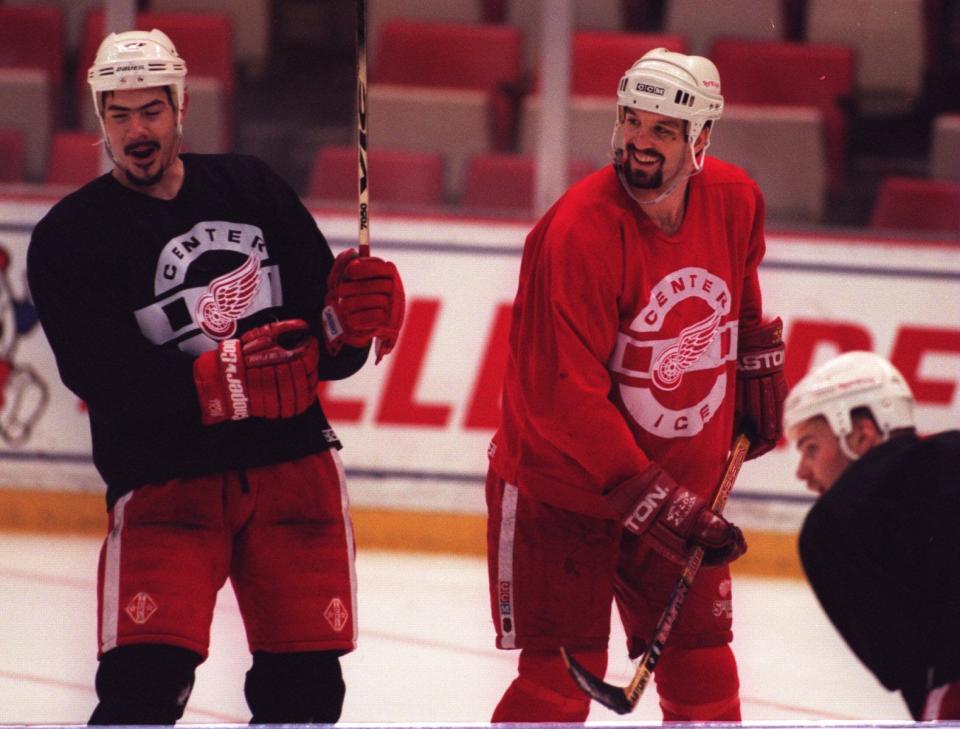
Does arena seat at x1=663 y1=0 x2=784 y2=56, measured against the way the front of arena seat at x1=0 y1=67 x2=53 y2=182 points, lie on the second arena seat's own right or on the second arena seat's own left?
on the second arena seat's own left

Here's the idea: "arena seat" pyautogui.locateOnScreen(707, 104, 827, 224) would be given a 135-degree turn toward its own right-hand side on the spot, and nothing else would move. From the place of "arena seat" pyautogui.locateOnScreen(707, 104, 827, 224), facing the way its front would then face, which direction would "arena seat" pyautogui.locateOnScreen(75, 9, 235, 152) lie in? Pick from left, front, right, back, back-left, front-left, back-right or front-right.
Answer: front-left

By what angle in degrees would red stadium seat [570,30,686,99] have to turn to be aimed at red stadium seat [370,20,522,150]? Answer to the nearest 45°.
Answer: approximately 135° to its right

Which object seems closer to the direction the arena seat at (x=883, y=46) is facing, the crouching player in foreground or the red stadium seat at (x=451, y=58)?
the crouching player in foreground

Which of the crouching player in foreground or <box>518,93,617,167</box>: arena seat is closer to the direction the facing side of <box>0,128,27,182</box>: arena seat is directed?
the crouching player in foreground

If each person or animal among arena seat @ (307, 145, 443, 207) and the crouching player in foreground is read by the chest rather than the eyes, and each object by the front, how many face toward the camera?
1

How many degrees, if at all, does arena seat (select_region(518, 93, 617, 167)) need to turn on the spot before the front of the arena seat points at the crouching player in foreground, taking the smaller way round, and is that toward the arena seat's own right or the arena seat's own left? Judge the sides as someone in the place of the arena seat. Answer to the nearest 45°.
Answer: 0° — it already faces them

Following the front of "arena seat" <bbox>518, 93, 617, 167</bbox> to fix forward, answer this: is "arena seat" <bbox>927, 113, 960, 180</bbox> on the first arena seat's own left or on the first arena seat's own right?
on the first arena seat's own left

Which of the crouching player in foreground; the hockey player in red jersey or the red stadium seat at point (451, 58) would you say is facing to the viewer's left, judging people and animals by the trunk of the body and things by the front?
the crouching player in foreground

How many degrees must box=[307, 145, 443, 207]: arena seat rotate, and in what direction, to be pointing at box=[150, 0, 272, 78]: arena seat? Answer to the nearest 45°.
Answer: approximately 135° to its right

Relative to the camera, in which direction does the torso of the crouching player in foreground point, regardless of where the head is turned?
to the viewer's left
